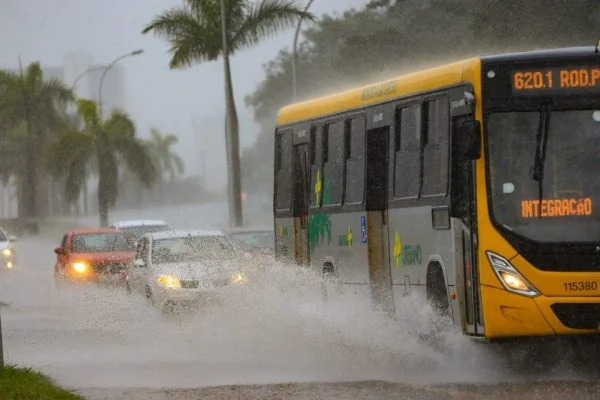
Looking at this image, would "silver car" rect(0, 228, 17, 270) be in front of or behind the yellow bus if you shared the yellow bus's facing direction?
behind

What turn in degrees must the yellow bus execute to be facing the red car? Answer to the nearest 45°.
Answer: approximately 180°

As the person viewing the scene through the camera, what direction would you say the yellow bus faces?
facing the viewer and to the right of the viewer

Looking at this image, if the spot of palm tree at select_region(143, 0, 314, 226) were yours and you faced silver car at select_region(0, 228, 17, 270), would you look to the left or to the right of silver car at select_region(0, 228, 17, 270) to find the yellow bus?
left
